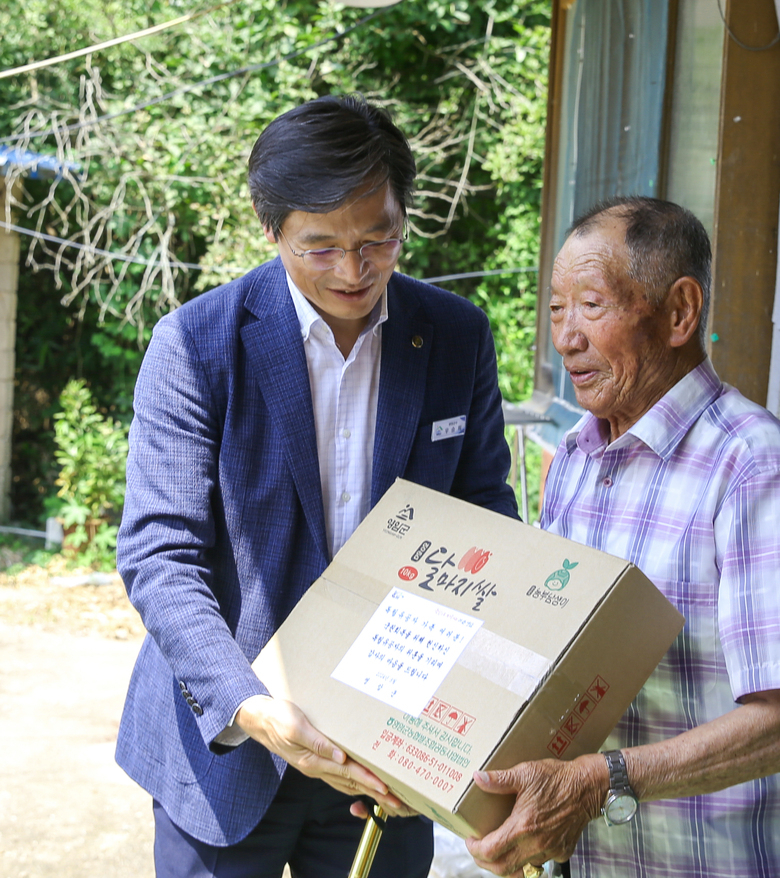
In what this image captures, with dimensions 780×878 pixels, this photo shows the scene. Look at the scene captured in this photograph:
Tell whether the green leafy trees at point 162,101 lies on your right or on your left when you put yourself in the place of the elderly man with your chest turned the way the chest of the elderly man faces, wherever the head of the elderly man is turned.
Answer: on your right

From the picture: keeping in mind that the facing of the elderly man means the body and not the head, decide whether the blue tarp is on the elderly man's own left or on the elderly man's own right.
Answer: on the elderly man's own right

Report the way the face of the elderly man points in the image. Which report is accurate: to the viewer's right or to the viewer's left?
to the viewer's left

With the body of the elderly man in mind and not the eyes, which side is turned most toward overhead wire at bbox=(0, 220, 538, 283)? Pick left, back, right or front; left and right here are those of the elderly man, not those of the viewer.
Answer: right

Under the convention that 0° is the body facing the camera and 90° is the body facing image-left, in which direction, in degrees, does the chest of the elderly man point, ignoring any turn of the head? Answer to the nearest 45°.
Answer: approximately 45°
